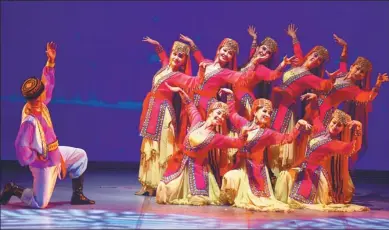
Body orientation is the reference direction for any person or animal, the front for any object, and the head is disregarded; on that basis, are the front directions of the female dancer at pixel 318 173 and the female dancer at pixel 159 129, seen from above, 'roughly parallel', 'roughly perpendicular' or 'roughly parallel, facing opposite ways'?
roughly parallel

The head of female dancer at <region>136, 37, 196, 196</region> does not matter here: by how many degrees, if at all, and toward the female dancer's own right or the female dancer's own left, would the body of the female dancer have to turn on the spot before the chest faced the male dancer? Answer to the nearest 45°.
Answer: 0° — they already face them

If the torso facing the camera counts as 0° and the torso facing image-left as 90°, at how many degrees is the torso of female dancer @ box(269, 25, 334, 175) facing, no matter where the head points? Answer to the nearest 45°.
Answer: approximately 45°

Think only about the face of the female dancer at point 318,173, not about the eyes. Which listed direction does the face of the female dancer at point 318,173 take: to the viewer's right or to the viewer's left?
to the viewer's left

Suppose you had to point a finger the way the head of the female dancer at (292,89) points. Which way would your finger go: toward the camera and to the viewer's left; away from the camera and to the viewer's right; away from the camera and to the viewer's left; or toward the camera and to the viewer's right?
toward the camera and to the viewer's left

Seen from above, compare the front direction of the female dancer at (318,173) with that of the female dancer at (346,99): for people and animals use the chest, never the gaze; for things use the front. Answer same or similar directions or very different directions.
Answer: same or similar directions

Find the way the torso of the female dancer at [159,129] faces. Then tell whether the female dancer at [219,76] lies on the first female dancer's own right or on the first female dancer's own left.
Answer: on the first female dancer's own left

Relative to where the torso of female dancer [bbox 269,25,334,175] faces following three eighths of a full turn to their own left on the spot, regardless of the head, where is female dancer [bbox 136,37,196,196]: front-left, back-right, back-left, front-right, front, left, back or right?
back

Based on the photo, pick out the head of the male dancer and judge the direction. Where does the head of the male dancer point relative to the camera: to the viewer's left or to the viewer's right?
to the viewer's right

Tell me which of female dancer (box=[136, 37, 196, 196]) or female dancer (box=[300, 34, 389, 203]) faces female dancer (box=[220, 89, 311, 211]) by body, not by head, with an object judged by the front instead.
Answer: female dancer (box=[300, 34, 389, 203])

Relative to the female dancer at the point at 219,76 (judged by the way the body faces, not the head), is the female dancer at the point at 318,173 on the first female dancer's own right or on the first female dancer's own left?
on the first female dancer's own left

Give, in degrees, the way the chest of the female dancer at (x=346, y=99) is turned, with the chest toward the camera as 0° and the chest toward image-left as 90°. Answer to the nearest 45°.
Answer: approximately 45°

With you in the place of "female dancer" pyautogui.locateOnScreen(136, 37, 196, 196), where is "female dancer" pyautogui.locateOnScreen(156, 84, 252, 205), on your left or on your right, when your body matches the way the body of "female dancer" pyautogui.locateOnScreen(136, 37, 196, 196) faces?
on your left

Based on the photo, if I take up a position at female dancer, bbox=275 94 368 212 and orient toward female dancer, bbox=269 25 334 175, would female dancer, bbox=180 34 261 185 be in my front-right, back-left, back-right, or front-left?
front-left

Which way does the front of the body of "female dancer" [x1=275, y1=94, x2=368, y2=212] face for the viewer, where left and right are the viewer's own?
facing the viewer and to the left of the viewer

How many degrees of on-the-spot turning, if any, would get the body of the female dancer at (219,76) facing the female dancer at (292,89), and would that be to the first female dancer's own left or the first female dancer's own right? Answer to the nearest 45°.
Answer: approximately 135° to the first female dancer's own left

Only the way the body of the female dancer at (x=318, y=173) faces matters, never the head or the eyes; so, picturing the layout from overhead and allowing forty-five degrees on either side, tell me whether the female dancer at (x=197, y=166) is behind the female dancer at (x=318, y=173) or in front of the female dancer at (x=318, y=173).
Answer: in front
